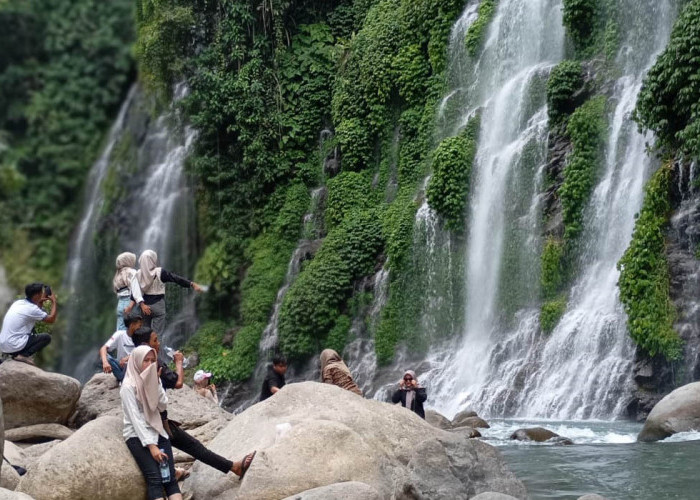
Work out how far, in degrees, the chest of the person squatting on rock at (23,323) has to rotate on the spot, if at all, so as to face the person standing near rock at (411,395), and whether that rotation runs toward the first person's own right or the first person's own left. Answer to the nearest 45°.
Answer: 0° — they already face them

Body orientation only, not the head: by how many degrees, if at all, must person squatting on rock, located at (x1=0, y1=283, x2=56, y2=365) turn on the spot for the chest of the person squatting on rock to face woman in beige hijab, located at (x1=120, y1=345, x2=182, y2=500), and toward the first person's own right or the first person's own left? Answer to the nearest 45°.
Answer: approximately 90° to the first person's own right

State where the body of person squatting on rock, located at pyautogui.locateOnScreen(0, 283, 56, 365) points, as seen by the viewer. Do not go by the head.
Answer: to the viewer's right

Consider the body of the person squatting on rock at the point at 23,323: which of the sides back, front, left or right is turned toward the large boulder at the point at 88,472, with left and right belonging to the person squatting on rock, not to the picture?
right

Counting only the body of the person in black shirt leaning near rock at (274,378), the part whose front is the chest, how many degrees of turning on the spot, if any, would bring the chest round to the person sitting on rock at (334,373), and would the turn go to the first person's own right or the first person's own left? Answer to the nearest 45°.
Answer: approximately 45° to the first person's own left

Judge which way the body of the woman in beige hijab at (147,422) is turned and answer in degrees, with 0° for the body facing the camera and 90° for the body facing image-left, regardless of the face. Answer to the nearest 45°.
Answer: approximately 315°
